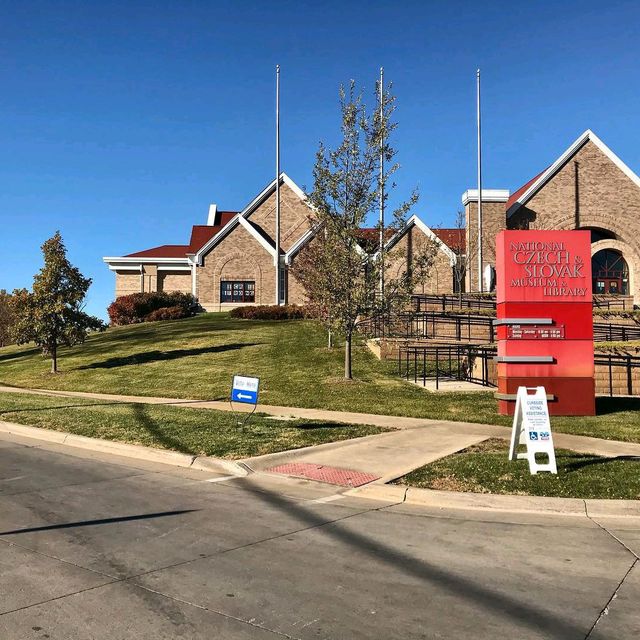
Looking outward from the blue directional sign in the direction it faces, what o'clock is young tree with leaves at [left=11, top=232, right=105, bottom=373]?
The young tree with leaves is roughly at 5 o'clock from the blue directional sign.

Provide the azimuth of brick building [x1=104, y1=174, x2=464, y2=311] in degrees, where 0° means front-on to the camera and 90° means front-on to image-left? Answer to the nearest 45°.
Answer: approximately 0°

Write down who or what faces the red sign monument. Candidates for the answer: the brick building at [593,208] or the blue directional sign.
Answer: the brick building

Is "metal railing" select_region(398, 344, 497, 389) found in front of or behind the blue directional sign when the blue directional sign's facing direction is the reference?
behind

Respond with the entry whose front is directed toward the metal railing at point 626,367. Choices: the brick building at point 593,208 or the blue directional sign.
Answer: the brick building

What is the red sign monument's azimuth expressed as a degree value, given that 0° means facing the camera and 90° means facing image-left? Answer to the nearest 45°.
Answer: approximately 0°

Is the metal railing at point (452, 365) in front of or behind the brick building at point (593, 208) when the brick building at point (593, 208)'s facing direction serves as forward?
in front

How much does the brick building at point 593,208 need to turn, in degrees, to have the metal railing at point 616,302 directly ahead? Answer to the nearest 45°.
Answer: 0° — it already faces it

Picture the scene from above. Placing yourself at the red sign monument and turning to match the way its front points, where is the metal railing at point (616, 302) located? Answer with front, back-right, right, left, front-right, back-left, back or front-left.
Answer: back

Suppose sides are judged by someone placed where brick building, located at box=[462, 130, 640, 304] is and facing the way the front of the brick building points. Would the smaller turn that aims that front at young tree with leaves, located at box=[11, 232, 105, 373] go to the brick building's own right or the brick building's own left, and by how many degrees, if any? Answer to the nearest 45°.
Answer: approximately 45° to the brick building's own right
